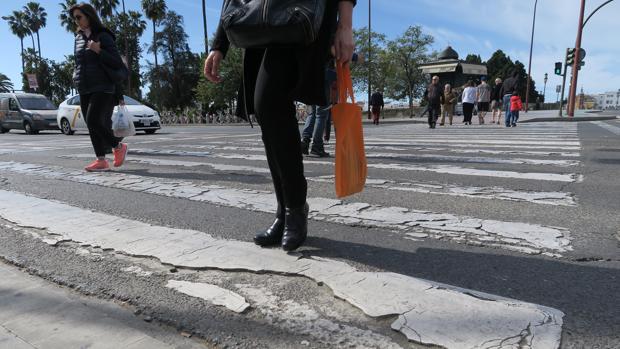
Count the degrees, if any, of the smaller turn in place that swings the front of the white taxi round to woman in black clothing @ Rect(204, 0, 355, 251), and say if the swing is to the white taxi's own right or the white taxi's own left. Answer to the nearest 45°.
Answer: approximately 45° to the white taxi's own right

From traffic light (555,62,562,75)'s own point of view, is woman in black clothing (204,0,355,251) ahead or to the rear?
ahead

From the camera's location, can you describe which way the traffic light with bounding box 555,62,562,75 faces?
facing the viewer

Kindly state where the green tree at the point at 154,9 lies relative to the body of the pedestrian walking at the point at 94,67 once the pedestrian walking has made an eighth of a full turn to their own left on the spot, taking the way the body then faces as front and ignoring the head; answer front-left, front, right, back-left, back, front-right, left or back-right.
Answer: back

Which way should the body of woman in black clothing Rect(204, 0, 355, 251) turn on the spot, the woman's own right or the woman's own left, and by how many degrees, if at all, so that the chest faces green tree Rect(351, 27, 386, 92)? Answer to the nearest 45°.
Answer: approximately 135° to the woman's own right

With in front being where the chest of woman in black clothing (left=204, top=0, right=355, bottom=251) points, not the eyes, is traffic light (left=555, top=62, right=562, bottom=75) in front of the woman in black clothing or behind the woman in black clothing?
behind

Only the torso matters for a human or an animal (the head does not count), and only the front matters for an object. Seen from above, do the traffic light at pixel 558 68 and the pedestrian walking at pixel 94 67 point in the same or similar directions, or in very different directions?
same or similar directions
